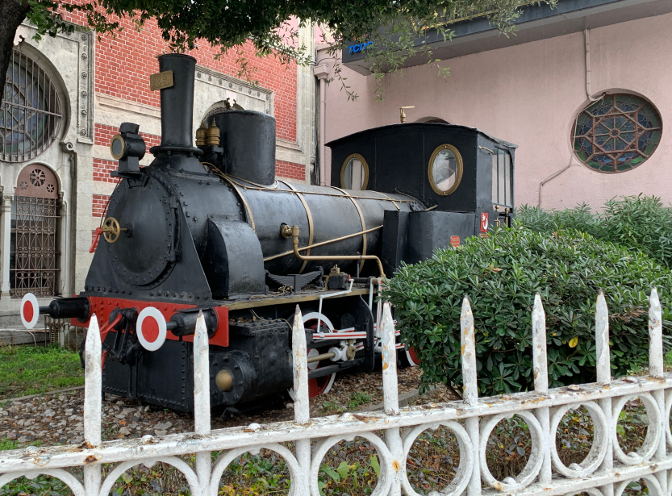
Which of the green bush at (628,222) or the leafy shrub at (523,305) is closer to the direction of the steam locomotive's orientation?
the leafy shrub

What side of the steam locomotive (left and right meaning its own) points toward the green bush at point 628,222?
back

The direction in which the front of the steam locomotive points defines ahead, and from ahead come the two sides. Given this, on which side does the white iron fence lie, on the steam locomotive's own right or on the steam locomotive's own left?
on the steam locomotive's own left

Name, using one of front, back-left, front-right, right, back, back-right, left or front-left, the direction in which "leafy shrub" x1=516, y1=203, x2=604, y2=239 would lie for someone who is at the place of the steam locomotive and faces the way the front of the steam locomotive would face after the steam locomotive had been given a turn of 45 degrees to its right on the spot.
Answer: back-right

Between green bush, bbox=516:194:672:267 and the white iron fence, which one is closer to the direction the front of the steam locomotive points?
the white iron fence

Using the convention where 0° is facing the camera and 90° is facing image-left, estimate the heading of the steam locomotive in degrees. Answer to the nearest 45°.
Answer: approximately 45°
